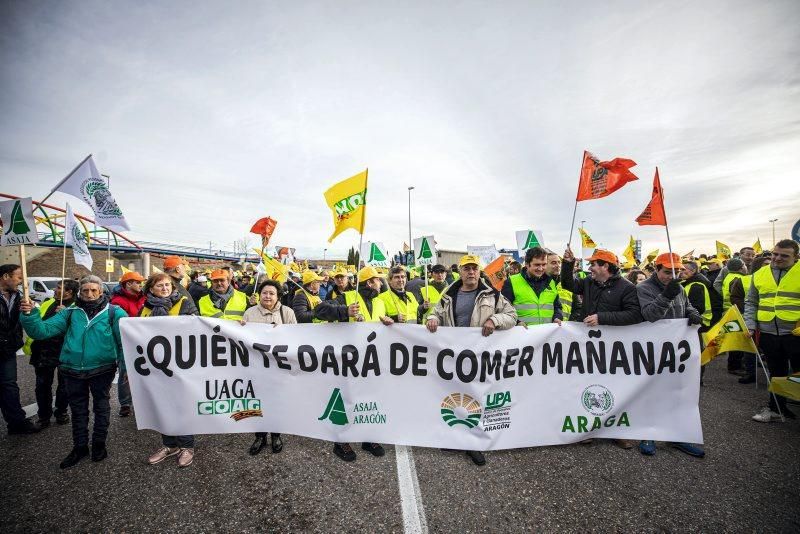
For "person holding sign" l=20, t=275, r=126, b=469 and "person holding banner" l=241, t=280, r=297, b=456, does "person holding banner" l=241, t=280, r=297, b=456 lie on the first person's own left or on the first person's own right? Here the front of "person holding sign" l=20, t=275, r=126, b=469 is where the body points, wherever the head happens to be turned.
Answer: on the first person's own left

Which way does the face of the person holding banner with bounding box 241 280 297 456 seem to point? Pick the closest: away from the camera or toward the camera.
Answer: toward the camera

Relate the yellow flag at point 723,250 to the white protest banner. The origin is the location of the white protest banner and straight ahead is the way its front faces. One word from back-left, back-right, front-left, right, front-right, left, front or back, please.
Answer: back-left

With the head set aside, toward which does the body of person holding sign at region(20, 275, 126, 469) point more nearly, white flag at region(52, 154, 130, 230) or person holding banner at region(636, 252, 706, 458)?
the person holding banner

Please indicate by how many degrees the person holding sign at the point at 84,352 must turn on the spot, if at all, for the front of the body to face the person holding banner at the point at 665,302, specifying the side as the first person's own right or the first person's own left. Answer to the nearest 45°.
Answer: approximately 45° to the first person's own left

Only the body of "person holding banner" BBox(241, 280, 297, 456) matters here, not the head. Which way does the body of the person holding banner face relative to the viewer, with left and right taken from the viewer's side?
facing the viewer

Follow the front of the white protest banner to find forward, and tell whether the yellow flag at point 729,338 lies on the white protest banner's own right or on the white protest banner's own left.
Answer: on the white protest banner's own left

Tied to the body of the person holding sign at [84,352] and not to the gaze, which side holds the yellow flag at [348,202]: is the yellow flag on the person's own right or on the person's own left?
on the person's own left

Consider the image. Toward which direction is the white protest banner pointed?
toward the camera

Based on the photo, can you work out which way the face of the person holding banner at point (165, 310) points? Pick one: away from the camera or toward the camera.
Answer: toward the camera

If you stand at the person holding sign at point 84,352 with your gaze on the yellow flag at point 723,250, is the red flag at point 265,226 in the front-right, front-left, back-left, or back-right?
front-left
